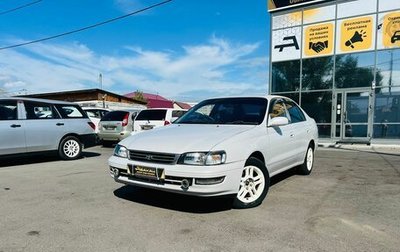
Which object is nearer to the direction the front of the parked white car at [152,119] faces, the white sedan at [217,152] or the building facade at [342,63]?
the building facade

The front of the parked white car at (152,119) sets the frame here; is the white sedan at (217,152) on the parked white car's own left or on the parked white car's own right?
on the parked white car's own right

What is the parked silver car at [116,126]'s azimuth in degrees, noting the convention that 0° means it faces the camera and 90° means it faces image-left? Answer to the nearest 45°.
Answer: approximately 225°

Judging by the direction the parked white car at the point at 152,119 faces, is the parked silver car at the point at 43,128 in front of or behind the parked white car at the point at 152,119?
behind

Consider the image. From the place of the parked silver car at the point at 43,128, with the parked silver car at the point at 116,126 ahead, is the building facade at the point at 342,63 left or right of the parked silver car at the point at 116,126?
right

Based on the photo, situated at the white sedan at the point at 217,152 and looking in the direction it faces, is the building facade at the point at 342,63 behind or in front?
behind

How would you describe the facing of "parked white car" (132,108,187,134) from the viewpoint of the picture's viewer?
facing away from the viewer and to the right of the viewer

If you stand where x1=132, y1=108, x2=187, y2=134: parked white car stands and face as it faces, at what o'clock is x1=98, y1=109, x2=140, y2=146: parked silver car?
The parked silver car is roughly at 8 o'clock from the parked white car.

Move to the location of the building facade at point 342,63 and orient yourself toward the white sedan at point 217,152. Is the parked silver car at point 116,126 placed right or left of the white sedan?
right

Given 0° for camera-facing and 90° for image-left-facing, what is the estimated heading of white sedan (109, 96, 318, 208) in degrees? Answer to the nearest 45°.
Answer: approximately 45°

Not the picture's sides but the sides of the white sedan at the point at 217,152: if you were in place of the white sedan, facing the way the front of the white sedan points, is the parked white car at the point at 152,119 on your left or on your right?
on your right
